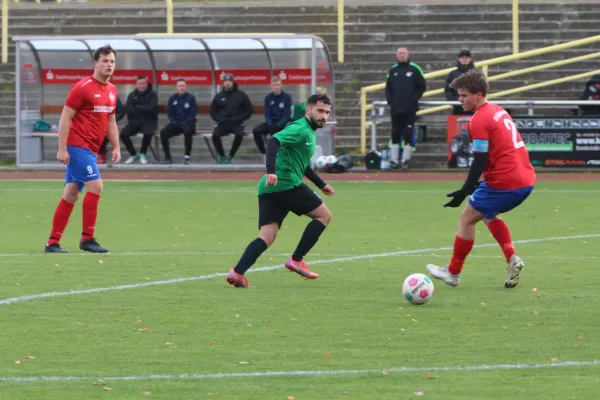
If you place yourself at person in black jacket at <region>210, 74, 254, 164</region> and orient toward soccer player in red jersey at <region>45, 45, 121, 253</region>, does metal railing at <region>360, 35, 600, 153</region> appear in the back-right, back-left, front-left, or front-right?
back-left

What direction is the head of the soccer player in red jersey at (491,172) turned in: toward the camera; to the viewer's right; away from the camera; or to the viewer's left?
to the viewer's left

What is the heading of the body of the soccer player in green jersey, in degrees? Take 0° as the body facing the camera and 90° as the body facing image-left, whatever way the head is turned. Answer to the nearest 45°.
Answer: approximately 315°

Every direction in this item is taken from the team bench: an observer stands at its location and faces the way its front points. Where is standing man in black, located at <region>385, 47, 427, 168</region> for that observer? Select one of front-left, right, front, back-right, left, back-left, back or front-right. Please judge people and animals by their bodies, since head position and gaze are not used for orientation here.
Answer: front-left

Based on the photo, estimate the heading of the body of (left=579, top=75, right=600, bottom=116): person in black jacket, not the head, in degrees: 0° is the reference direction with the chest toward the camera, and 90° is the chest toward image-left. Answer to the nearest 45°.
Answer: approximately 0°

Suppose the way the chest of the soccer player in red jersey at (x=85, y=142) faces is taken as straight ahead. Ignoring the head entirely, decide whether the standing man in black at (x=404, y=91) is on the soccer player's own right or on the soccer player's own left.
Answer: on the soccer player's own left

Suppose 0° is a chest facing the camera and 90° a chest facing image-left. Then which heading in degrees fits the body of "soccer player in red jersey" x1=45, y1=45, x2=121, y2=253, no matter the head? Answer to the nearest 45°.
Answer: approximately 315°

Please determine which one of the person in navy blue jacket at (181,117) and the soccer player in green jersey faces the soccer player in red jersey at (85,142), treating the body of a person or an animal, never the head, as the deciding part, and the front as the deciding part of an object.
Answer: the person in navy blue jacket

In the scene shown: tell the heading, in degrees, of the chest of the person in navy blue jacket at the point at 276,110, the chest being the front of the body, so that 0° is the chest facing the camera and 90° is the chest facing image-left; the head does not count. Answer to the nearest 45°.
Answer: approximately 45°

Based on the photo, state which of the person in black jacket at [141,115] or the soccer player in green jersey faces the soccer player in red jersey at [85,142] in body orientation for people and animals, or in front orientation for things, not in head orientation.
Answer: the person in black jacket

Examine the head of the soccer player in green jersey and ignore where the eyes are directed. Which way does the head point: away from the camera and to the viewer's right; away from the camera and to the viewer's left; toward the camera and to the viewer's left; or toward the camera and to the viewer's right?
toward the camera and to the viewer's right

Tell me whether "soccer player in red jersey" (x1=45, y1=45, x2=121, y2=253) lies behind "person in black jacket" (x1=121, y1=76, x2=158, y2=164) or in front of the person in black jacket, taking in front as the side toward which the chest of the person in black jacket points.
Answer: in front

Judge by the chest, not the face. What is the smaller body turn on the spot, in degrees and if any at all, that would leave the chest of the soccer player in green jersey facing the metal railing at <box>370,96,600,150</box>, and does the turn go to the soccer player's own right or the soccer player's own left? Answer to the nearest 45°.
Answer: approximately 135° to the soccer player's own left

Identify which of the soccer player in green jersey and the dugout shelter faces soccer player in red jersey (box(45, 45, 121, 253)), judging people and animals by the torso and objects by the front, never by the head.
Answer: the dugout shelter

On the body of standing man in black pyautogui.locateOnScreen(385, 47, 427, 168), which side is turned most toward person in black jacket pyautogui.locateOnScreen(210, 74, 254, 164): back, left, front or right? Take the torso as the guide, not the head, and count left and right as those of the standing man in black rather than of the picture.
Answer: right
